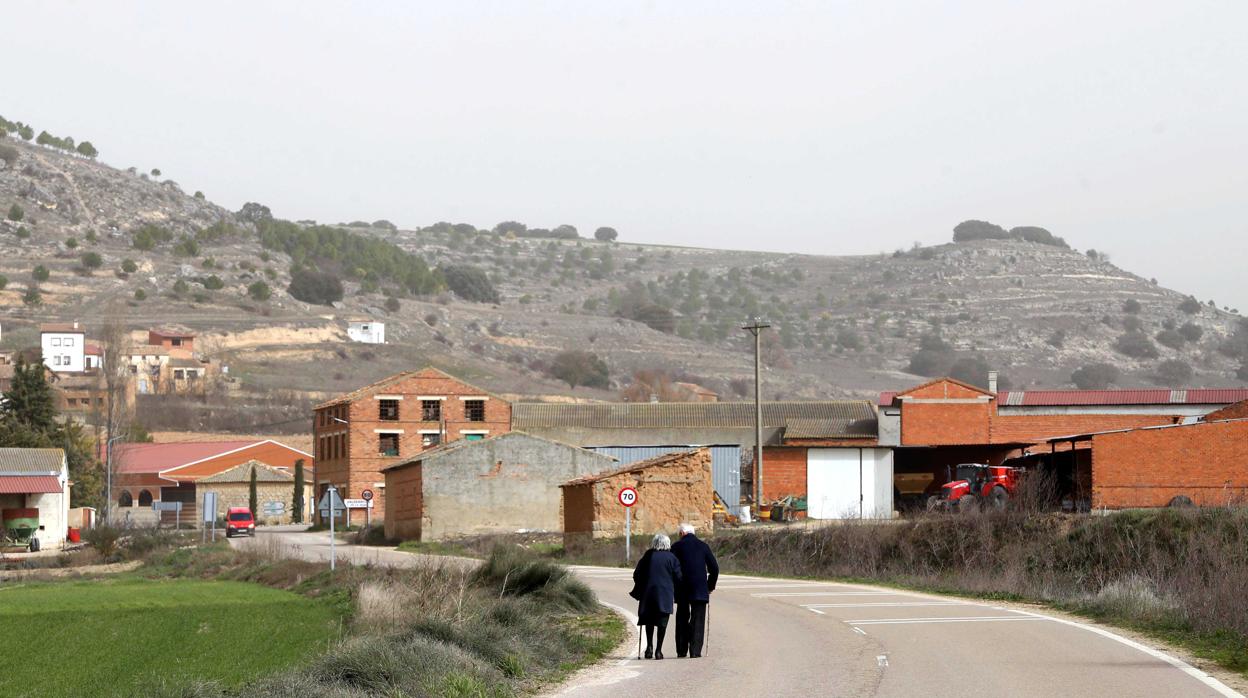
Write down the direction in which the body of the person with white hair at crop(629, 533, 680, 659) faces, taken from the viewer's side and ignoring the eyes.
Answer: away from the camera

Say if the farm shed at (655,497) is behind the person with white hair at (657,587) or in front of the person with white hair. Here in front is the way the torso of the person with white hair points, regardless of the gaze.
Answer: in front

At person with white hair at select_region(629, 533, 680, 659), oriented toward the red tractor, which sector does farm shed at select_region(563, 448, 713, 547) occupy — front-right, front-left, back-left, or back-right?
front-left

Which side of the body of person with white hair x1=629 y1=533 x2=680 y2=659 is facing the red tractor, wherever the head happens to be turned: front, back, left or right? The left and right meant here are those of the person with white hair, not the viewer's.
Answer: front

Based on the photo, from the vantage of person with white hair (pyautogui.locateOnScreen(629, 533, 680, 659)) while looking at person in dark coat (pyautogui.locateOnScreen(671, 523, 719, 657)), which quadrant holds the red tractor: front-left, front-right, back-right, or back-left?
front-left

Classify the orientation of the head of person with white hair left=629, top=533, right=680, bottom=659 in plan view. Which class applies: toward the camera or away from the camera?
away from the camera
